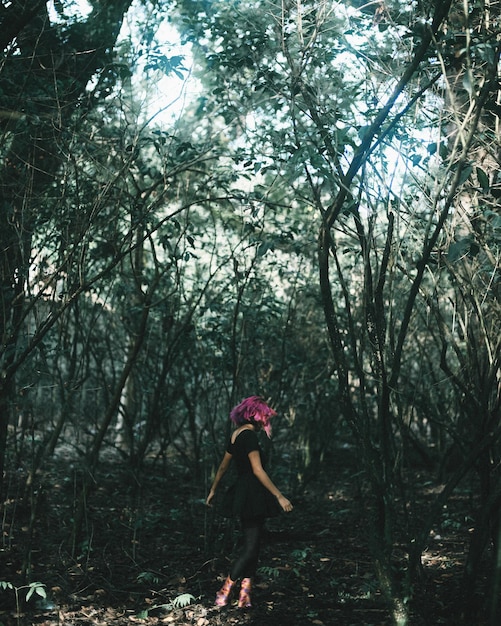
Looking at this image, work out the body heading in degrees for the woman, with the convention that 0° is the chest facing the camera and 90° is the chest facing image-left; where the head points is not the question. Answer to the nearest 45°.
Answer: approximately 225°
